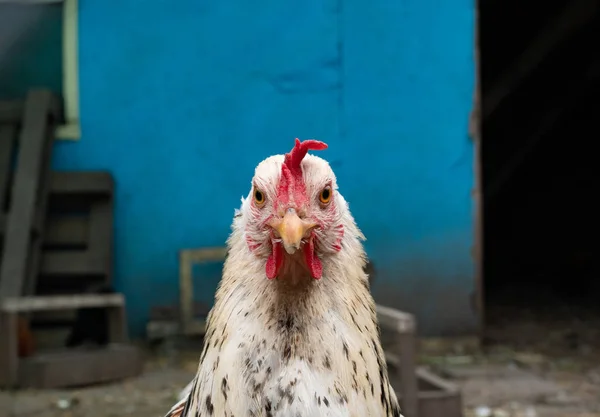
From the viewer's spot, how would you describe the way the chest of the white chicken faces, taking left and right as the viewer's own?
facing the viewer

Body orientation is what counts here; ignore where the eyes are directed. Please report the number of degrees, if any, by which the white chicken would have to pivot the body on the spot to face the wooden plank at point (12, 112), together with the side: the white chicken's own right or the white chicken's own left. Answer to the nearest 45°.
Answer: approximately 135° to the white chicken's own right

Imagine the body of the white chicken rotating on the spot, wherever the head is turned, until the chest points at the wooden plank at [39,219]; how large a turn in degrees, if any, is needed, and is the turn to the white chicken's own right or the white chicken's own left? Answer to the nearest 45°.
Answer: approximately 135° to the white chicken's own right

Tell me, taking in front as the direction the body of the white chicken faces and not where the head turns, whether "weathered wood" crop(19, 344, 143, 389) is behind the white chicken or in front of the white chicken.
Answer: behind

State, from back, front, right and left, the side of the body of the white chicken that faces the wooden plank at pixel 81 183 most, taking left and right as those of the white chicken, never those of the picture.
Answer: back

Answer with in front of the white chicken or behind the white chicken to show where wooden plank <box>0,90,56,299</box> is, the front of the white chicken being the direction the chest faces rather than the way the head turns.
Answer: behind

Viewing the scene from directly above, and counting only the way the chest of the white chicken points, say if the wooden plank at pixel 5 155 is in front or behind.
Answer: behind

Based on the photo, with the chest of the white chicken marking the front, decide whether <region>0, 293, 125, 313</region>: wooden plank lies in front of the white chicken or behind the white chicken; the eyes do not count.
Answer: behind
